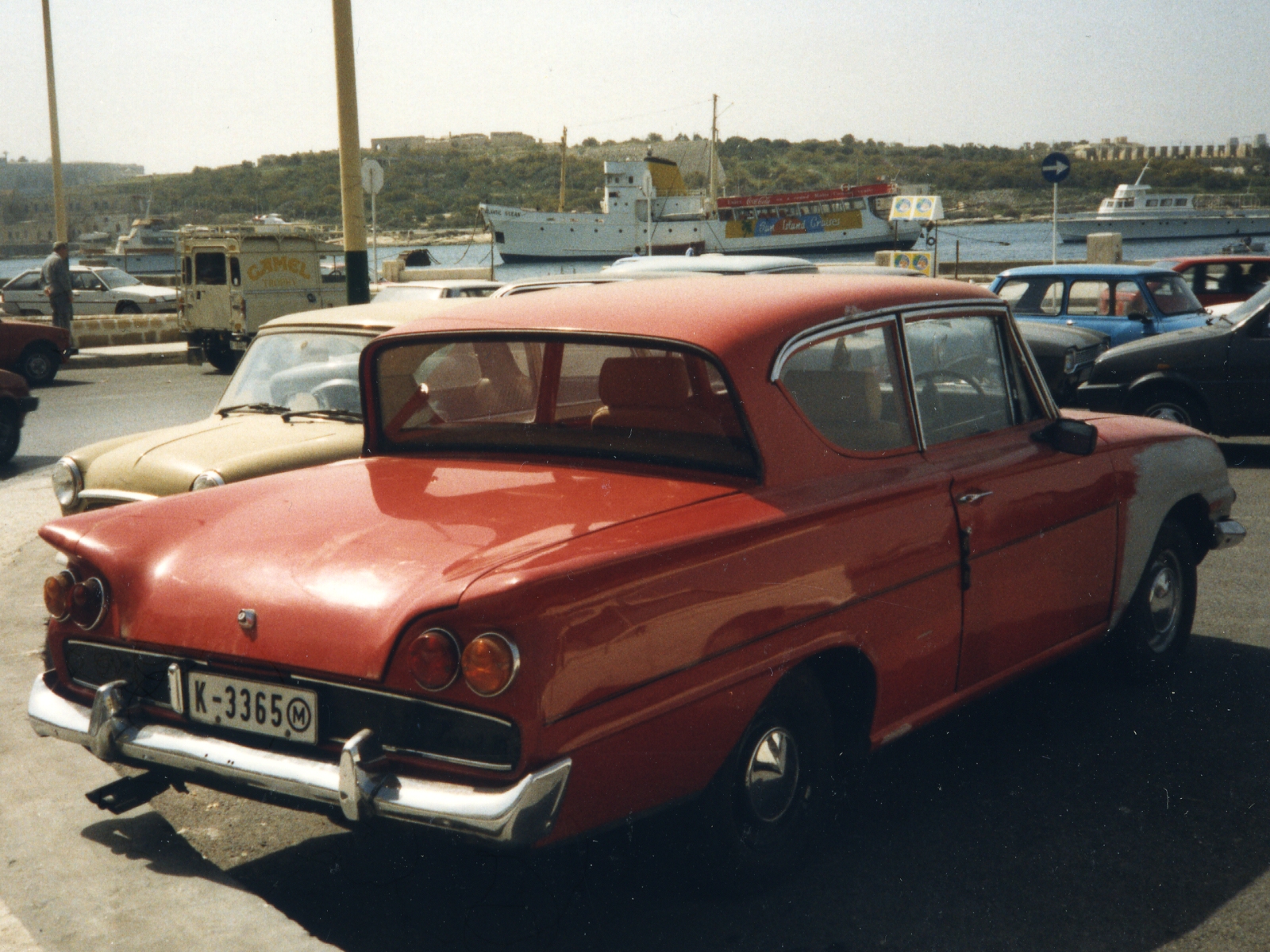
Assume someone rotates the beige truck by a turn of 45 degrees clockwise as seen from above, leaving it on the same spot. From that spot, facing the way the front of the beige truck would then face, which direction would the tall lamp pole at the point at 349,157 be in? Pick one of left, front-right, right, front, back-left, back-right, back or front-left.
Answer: right

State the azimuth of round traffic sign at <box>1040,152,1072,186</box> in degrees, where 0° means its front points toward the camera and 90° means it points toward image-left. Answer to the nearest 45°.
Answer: approximately 0°

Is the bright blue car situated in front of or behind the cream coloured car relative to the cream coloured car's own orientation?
behind

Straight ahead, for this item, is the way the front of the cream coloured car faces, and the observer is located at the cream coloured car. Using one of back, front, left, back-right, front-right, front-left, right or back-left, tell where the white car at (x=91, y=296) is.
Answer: back-right

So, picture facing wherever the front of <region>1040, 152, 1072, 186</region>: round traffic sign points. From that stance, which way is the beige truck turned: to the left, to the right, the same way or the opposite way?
the opposite way
